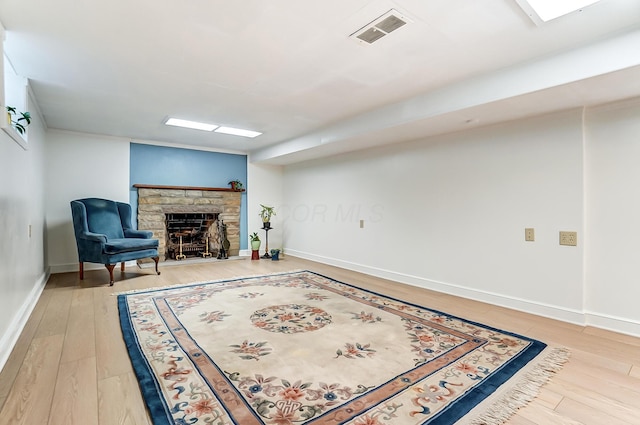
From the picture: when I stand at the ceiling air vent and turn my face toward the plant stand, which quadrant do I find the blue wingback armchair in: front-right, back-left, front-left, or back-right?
front-left

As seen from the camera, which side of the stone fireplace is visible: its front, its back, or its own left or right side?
front

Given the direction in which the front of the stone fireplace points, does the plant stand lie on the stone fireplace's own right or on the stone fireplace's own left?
on the stone fireplace's own left

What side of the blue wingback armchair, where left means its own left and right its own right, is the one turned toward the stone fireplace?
left

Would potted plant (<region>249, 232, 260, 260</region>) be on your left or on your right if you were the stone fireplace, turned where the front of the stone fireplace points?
on your left

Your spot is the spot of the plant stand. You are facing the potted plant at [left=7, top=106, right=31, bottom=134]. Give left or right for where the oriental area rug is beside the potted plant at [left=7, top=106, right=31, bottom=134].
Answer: left

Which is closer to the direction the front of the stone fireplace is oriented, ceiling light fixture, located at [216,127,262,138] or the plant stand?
the ceiling light fixture

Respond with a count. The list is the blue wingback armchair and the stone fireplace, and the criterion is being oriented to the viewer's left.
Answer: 0

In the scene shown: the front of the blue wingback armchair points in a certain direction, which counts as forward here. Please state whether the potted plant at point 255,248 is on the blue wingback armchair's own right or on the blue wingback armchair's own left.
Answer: on the blue wingback armchair's own left

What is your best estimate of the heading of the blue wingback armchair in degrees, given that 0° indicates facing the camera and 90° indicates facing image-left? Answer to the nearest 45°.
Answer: approximately 315°

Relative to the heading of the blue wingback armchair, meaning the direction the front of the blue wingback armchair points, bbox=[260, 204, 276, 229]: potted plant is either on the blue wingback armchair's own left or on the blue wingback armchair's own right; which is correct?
on the blue wingback armchair's own left

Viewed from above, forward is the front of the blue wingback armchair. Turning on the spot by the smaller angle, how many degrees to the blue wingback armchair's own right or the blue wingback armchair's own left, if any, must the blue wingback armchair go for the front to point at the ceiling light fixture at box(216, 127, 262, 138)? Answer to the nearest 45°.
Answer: approximately 45° to the blue wingback armchair's own left
